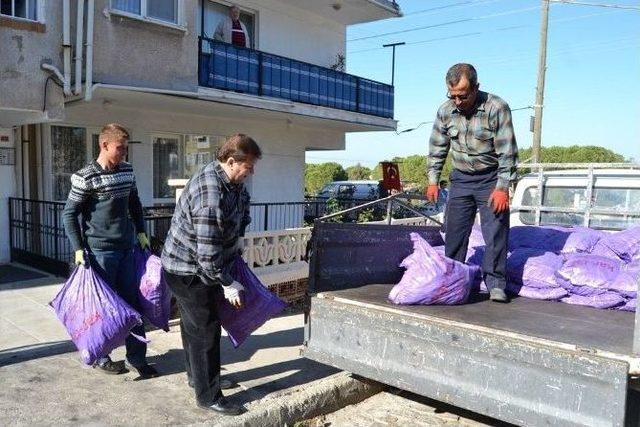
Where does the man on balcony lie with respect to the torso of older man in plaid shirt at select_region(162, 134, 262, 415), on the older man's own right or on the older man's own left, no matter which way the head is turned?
on the older man's own left

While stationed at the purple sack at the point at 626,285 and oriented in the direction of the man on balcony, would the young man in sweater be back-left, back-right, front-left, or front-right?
front-left

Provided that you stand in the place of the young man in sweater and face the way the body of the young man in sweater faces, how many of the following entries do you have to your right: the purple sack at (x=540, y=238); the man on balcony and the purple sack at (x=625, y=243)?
0

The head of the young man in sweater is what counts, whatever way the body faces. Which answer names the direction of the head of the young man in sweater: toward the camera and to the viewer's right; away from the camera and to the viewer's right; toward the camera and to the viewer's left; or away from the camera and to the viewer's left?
toward the camera and to the viewer's right

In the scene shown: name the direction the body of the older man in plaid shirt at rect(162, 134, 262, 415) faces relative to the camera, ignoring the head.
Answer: to the viewer's right

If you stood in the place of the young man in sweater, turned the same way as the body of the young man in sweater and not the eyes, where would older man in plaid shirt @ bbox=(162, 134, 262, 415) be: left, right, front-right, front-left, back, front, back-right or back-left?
front

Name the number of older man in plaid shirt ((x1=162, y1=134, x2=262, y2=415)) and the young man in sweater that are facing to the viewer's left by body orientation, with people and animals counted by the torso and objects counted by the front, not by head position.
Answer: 0

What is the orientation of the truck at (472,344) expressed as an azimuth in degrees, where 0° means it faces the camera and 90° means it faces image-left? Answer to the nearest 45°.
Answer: approximately 225°

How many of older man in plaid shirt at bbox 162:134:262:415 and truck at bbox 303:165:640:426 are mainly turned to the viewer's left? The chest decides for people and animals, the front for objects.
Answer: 0

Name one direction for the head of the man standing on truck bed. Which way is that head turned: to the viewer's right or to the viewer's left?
to the viewer's left

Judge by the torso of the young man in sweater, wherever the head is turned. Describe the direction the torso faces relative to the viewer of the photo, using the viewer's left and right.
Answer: facing the viewer and to the right of the viewer

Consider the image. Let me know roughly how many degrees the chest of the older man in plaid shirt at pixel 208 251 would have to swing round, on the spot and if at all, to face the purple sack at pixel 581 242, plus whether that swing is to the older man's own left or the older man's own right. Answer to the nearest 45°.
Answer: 0° — they already face it

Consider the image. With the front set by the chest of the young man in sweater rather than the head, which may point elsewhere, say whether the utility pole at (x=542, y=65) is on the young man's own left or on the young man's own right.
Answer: on the young man's own left

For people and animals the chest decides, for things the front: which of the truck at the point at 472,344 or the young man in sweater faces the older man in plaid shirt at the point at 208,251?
the young man in sweater
